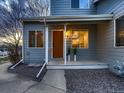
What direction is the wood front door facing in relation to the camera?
toward the camera
